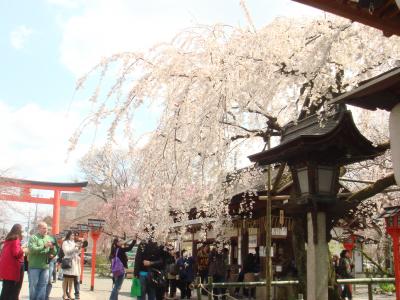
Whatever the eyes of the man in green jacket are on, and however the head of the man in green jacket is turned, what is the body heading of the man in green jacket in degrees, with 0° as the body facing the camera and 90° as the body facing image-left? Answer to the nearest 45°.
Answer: approximately 315°

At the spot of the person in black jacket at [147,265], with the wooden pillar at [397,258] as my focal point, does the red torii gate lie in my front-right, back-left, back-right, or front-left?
back-left

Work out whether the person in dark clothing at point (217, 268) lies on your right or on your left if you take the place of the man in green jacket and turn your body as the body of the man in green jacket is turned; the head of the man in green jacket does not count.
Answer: on your left

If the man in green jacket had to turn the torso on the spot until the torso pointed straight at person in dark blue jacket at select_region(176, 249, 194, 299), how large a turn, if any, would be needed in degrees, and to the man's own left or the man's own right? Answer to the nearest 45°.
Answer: approximately 90° to the man's own left
